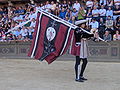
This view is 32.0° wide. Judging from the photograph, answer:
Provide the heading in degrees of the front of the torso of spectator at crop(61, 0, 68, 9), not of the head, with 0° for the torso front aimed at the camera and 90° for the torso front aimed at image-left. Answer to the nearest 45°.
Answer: approximately 0°

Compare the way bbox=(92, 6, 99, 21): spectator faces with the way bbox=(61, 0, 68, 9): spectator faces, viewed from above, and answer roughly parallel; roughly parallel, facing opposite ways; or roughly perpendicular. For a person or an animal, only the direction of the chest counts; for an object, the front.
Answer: roughly parallel

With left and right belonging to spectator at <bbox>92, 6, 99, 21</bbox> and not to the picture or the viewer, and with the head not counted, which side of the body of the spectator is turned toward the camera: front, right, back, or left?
front

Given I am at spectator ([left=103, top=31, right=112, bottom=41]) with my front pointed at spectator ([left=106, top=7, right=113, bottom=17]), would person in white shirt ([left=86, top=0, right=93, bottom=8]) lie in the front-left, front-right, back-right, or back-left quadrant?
front-left

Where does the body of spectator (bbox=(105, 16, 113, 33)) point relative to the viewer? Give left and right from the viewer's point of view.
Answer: facing the viewer

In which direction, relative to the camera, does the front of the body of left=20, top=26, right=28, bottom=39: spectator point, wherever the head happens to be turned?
toward the camera

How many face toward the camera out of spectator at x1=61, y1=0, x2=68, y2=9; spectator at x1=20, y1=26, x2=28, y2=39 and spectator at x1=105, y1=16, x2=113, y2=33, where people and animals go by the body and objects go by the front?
3

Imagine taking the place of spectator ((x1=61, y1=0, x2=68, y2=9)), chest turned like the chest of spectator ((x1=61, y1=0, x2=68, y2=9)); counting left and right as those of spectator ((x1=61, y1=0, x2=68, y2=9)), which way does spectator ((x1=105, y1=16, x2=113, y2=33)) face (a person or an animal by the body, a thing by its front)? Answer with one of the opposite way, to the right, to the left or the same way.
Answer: the same way

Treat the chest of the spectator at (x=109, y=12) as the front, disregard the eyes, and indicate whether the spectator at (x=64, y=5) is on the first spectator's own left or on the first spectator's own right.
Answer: on the first spectator's own right

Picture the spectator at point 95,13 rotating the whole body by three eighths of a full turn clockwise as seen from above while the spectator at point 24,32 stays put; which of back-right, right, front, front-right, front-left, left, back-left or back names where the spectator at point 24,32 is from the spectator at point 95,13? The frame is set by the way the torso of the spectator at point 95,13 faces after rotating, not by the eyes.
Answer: front-left

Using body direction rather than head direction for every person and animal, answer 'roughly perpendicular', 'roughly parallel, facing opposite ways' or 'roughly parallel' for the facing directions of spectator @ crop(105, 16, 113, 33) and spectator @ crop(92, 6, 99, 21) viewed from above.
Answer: roughly parallel
